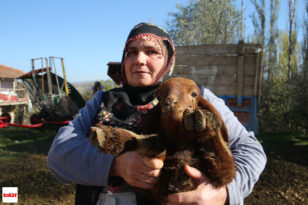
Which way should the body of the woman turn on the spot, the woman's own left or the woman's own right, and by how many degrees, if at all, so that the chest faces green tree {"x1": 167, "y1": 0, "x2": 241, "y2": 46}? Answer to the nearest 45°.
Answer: approximately 180°

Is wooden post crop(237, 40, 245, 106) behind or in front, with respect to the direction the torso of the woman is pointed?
behind

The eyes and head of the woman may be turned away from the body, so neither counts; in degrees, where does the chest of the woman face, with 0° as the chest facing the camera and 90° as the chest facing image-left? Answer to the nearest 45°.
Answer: approximately 0°
